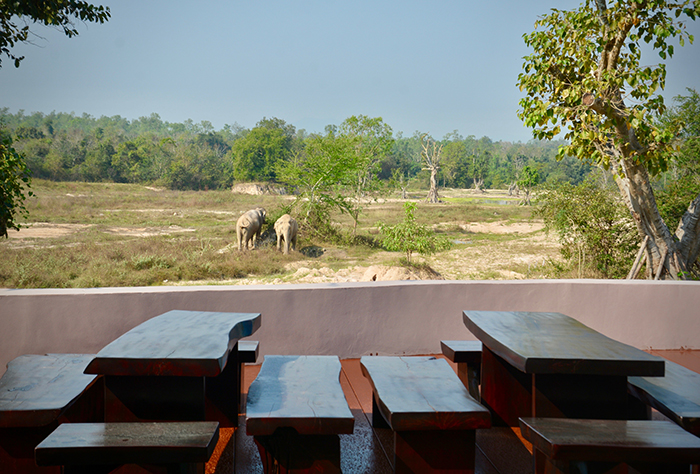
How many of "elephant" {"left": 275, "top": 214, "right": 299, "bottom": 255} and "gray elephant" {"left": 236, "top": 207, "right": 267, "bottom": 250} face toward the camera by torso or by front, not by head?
1

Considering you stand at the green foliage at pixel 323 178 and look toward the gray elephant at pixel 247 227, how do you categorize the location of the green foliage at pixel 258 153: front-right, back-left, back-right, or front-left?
back-right
